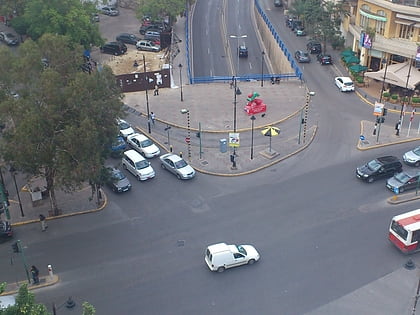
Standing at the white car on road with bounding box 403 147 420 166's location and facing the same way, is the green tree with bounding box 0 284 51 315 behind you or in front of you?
in front

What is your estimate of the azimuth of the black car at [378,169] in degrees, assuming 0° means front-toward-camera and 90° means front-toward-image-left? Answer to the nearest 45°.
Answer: approximately 45°

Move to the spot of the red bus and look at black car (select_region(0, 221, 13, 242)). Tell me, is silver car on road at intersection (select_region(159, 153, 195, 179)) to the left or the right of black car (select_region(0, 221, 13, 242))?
right

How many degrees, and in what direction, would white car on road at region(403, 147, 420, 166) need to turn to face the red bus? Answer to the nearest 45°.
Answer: approximately 45° to its left

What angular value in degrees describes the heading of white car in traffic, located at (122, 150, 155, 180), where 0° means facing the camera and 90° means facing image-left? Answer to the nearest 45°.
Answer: approximately 315°

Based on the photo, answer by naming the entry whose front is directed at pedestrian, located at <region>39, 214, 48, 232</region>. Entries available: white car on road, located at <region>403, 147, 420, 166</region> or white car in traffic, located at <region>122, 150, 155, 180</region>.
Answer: white car on road, located at <region>403, 147, 420, 166</region>

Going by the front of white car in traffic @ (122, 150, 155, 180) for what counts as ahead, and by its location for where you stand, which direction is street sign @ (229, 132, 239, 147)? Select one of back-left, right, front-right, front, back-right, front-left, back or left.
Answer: front-left

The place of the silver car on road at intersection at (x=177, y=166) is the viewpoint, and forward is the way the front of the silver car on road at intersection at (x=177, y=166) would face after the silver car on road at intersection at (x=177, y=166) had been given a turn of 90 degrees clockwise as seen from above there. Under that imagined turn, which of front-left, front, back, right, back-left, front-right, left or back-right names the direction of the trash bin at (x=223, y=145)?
back

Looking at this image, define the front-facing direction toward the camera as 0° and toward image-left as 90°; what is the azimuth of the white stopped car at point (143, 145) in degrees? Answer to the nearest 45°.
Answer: approximately 315°

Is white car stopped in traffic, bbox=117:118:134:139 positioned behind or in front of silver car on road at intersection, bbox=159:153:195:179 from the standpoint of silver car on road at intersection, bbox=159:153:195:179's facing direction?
behind

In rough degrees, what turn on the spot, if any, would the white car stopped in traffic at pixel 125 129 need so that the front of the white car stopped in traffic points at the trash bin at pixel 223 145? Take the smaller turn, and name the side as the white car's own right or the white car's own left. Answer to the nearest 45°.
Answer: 0° — it already faces it
